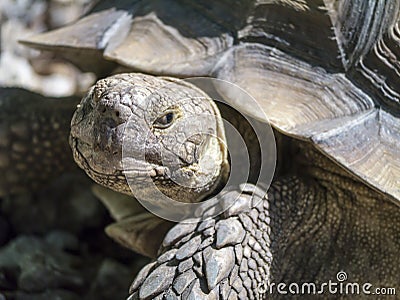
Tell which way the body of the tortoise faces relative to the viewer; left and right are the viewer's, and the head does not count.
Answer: facing the viewer and to the left of the viewer
